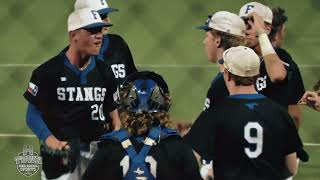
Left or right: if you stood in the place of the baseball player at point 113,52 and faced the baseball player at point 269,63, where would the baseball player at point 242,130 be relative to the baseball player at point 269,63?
right

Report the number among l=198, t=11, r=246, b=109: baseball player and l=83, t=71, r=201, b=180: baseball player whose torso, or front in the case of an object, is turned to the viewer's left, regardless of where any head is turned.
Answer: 1

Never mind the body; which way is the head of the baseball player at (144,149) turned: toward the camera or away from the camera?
away from the camera

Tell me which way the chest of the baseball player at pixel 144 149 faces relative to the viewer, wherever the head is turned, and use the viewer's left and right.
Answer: facing away from the viewer

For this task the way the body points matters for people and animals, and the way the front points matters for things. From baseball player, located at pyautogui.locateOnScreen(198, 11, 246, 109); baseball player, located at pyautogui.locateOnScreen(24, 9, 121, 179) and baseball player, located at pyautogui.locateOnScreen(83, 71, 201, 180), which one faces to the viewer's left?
baseball player, located at pyautogui.locateOnScreen(198, 11, 246, 109)

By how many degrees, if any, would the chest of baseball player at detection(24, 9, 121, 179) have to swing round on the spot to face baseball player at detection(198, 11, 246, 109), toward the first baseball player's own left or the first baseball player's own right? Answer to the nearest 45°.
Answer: approximately 45° to the first baseball player's own left

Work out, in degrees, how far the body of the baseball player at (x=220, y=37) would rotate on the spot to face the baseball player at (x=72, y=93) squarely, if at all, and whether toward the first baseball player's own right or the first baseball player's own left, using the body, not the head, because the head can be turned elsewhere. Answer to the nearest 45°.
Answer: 0° — they already face them

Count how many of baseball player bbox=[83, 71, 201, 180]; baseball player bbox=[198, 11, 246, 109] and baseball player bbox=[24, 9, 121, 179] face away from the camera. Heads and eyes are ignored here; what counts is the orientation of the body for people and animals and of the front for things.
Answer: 1

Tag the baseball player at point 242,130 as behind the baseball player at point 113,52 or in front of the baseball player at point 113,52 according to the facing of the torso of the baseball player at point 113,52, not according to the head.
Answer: in front

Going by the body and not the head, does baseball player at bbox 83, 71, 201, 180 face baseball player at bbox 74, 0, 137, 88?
yes

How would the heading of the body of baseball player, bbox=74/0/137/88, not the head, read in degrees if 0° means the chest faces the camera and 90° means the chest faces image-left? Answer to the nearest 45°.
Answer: approximately 315°

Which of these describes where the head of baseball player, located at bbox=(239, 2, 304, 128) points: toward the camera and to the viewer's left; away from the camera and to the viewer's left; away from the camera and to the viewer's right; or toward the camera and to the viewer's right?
toward the camera and to the viewer's left
